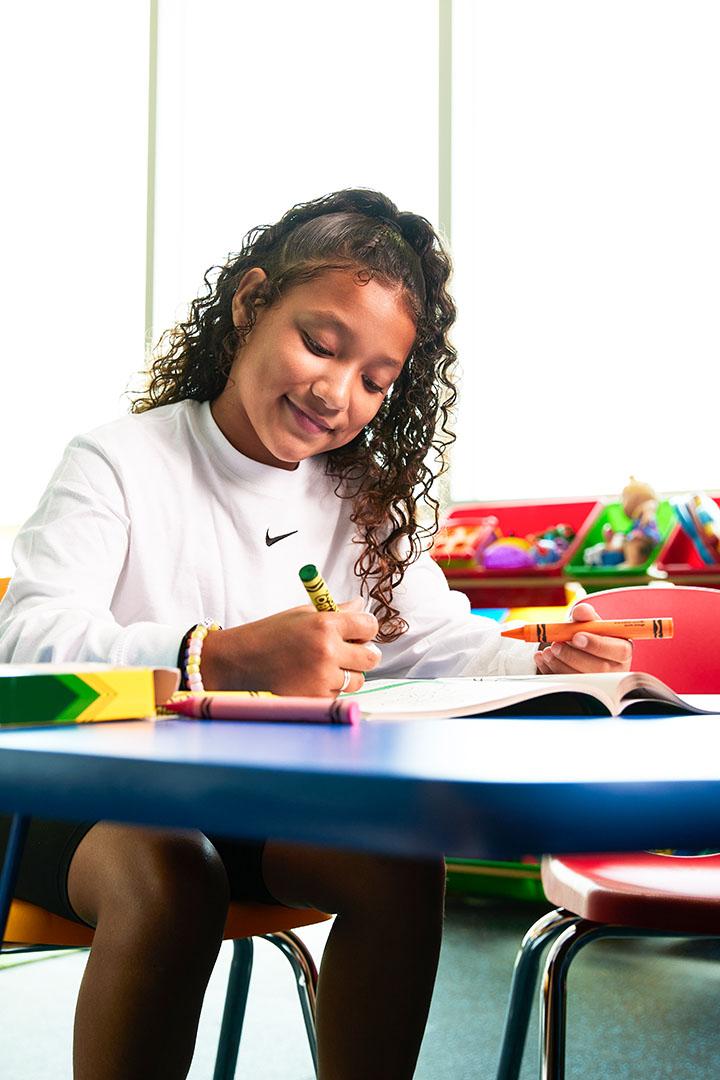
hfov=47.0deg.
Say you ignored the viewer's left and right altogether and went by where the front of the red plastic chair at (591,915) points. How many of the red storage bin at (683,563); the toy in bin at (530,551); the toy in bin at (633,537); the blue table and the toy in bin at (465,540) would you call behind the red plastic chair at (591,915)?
4

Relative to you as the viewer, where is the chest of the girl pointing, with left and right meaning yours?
facing the viewer and to the right of the viewer

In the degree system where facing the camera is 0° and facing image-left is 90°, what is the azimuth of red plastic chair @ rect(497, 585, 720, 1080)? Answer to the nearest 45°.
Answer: approximately 0°

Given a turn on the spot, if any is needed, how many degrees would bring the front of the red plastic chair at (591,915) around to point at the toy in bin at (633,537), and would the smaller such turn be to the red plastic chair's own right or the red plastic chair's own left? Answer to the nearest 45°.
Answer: approximately 180°

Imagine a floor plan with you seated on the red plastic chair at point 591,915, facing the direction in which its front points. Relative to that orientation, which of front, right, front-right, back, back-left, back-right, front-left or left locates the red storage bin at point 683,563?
back

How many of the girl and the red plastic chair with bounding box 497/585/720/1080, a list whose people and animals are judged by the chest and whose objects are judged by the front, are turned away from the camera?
0

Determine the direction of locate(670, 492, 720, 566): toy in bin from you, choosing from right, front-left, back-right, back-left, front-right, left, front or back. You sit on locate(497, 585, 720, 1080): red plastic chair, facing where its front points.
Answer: back

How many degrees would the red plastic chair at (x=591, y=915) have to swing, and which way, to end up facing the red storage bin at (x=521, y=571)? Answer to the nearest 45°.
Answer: approximately 180°

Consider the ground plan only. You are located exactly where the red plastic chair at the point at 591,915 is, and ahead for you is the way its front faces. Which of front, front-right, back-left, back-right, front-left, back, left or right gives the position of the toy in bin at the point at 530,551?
back

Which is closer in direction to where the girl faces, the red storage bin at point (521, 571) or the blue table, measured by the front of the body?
the blue table
